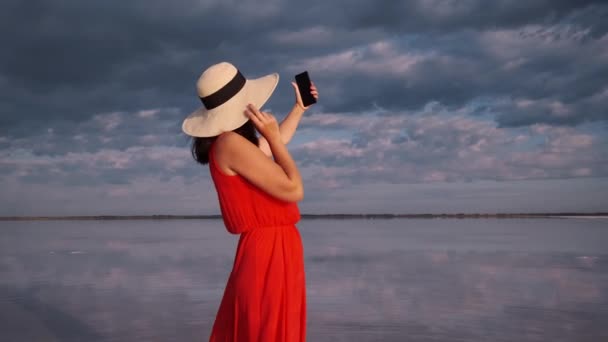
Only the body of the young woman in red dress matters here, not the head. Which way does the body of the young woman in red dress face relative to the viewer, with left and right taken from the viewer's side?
facing to the right of the viewer

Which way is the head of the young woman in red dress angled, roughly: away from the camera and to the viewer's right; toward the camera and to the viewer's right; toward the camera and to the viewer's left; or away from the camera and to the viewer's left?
away from the camera and to the viewer's right
